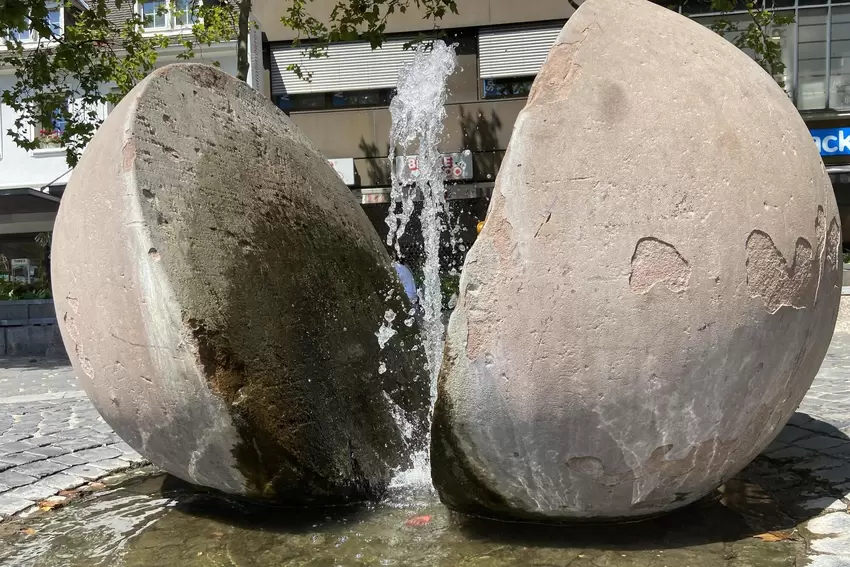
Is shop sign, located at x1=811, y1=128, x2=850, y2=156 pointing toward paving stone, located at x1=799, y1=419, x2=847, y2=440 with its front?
yes

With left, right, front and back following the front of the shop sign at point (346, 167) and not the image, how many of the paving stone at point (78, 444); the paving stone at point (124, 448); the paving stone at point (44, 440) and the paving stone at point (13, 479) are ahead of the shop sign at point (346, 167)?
4

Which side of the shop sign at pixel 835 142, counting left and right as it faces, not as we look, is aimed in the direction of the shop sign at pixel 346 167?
right

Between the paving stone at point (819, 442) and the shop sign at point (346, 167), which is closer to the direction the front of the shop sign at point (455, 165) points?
the paving stone

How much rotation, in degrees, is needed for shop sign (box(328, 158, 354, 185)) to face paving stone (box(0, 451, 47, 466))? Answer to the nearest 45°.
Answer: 0° — it already faces it

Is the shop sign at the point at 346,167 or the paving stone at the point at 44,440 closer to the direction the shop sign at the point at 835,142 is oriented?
the paving stone

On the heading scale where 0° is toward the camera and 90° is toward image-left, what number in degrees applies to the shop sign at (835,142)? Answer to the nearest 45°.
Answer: approximately 0°

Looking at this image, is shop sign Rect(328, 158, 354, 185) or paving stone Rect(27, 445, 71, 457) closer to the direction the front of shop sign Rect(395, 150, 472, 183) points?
the paving stone

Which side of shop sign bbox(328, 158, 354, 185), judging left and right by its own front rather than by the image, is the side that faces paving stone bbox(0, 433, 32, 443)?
front

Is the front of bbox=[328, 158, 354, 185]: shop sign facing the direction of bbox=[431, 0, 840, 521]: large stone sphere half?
yes

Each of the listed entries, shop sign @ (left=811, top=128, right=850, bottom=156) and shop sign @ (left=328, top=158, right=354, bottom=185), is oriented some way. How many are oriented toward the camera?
2

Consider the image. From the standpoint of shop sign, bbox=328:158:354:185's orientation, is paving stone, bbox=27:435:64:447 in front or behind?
in front

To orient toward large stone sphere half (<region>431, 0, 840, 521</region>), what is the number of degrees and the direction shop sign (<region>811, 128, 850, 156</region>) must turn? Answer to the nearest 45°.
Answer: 0° — it already faces it

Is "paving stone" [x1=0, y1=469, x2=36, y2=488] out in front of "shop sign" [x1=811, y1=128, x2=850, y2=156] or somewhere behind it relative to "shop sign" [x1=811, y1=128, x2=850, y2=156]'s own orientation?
in front
